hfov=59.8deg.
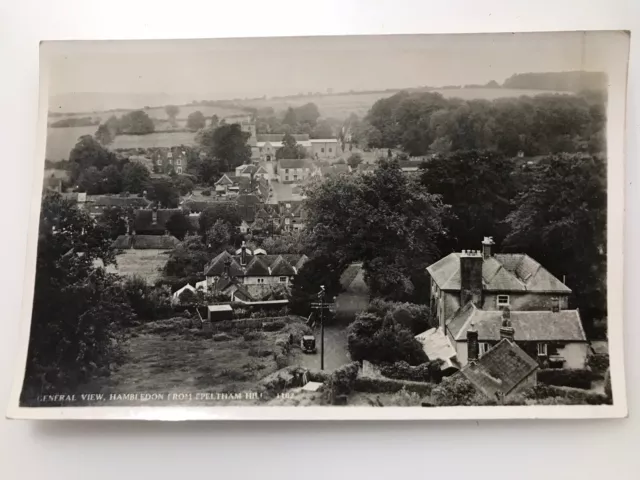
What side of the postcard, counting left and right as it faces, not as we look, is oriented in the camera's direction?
front
